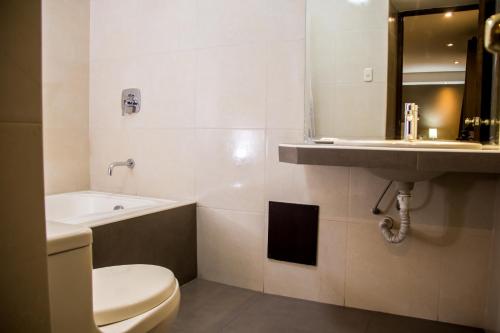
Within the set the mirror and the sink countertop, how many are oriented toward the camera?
2

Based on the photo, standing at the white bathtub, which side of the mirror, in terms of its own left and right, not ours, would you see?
right

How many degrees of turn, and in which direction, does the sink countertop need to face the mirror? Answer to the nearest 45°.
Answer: approximately 180°

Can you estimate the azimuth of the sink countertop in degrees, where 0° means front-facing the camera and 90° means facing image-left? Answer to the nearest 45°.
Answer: approximately 0°

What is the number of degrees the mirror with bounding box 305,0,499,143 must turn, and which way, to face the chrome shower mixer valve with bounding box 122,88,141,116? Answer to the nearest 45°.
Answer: approximately 90° to its right

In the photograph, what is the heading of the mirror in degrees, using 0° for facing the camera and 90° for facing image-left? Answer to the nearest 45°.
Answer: approximately 0°
